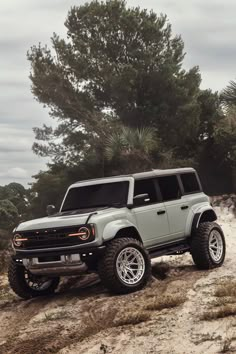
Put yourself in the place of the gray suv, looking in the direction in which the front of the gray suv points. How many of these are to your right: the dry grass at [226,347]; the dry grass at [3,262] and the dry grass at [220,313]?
1

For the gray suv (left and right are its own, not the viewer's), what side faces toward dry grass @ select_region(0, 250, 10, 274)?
right

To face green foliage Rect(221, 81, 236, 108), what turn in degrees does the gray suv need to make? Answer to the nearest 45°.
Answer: approximately 135° to its right

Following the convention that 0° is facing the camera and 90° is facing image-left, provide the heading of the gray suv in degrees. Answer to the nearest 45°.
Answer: approximately 45°

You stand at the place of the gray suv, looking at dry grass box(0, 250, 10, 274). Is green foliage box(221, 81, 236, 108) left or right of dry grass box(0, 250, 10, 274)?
right

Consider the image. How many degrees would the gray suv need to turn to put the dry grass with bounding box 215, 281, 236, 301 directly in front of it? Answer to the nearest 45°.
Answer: approximately 90° to its left

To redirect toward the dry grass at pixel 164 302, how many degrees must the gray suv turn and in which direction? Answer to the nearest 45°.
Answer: approximately 45° to its left

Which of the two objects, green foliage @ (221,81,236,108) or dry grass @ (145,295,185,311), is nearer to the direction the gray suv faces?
the dry grass

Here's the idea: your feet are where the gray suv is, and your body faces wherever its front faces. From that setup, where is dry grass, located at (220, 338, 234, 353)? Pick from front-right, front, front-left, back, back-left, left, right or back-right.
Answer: front-left
